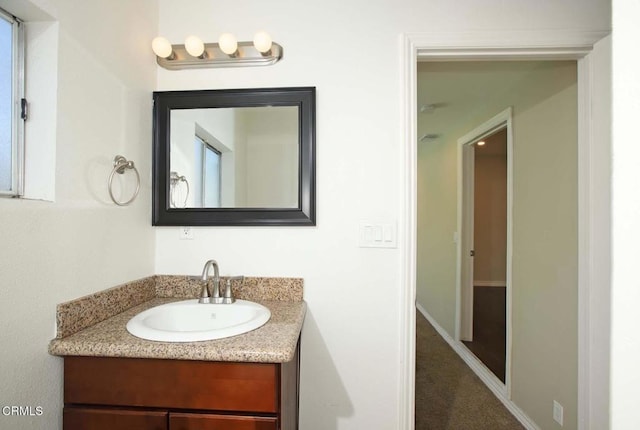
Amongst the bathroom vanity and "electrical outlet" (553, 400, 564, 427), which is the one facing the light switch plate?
the electrical outlet

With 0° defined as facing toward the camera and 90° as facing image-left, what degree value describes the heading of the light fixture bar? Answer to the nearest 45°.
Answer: approximately 0°

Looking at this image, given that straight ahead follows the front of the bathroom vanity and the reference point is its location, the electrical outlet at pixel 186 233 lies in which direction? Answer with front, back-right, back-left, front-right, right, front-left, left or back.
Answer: back

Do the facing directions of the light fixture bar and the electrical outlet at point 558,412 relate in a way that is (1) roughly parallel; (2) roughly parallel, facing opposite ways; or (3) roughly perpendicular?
roughly perpendicular

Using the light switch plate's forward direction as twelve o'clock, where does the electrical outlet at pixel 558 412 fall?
The electrical outlet is roughly at 8 o'clock from the light switch plate.

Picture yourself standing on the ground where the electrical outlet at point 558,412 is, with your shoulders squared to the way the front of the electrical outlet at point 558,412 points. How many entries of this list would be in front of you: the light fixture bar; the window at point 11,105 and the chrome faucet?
3

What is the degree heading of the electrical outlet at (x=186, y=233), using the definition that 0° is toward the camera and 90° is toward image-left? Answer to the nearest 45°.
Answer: approximately 0°

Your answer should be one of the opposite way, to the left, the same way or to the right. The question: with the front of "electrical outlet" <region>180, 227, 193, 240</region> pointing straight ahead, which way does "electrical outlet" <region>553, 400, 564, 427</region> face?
to the right
